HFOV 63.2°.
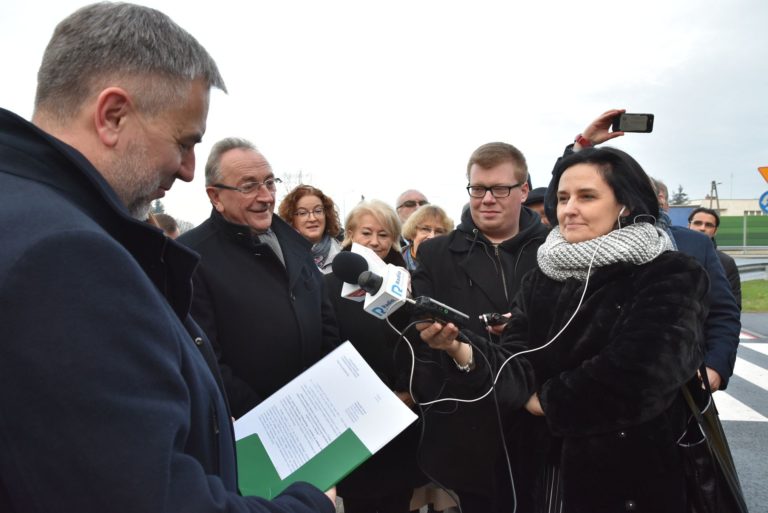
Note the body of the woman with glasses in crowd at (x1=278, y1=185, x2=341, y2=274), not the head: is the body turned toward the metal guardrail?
no

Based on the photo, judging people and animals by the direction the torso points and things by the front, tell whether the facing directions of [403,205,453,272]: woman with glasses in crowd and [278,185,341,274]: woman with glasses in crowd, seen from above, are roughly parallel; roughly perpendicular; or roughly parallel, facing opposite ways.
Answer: roughly parallel

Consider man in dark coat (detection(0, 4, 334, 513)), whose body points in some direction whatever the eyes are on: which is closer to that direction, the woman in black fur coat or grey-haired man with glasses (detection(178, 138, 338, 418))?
the woman in black fur coat

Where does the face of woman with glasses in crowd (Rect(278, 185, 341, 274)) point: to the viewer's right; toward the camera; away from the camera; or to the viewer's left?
toward the camera

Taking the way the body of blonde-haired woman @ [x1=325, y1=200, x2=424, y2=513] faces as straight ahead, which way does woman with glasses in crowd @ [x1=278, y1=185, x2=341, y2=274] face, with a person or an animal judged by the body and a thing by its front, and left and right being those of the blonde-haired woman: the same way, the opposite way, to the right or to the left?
the same way

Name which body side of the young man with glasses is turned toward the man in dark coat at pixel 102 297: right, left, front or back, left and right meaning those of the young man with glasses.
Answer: front

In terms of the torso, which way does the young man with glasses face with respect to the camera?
toward the camera

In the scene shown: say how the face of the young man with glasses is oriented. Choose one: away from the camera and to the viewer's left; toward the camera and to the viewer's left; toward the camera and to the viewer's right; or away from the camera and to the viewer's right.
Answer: toward the camera and to the viewer's left

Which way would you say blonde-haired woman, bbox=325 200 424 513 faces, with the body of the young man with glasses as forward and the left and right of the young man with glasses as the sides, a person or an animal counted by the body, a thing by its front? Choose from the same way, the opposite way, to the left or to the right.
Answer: the same way

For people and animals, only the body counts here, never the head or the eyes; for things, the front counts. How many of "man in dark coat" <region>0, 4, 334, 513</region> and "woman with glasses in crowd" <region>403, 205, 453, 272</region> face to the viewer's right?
1

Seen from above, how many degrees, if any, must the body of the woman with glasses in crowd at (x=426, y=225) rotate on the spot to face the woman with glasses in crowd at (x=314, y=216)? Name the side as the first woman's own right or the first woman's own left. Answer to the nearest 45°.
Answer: approximately 45° to the first woman's own right

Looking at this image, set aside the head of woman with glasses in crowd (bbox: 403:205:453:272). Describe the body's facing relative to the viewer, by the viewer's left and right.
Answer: facing the viewer

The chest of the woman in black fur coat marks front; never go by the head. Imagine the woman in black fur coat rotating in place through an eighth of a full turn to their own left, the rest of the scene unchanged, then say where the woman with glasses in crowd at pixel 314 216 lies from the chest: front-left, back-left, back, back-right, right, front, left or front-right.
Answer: back-right
